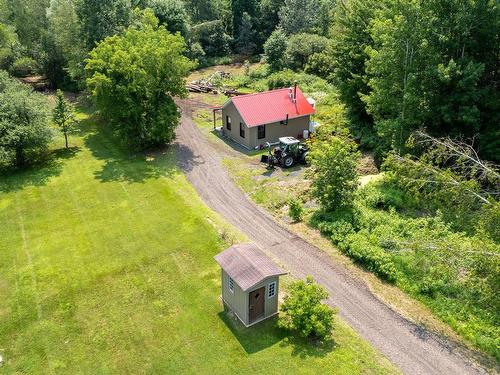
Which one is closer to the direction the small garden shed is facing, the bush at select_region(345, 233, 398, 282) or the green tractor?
the bush

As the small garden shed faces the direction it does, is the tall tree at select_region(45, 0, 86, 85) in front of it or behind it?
behind

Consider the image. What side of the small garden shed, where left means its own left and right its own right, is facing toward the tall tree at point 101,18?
back

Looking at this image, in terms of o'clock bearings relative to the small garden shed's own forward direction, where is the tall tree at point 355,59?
The tall tree is roughly at 8 o'clock from the small garden shed.

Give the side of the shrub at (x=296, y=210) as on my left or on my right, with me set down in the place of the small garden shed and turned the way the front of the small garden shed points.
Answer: on my left

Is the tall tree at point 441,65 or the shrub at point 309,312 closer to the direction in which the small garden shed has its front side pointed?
the shrub

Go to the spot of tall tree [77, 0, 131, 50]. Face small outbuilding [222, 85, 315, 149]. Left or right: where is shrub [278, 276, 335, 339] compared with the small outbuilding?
right

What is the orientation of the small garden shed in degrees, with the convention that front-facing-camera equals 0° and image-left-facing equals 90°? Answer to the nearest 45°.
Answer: approximately 315°

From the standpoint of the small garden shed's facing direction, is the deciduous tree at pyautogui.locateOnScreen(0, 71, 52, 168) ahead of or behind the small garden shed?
behind

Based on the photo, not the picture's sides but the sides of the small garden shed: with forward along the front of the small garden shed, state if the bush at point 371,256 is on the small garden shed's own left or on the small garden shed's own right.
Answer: on the small garden shed's own left
